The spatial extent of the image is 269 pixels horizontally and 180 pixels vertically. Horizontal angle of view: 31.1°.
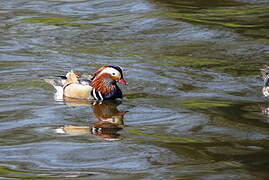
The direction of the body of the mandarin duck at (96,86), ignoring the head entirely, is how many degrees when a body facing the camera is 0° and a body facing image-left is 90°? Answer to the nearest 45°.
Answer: approximately 270°
